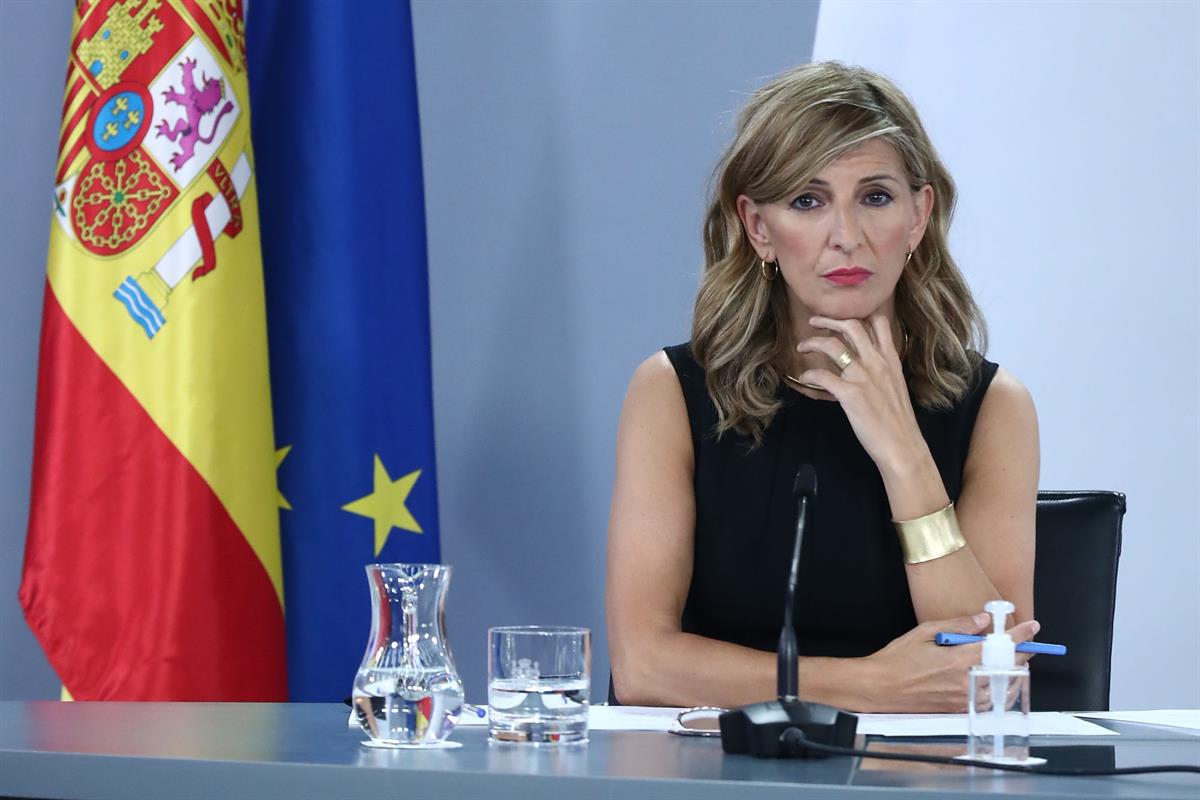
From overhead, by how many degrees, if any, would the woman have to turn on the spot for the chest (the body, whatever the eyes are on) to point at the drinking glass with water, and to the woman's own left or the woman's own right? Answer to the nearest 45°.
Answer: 0° — they already face it

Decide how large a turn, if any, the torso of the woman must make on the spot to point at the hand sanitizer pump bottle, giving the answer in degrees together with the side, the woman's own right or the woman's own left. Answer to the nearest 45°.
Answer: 0° — they already face it

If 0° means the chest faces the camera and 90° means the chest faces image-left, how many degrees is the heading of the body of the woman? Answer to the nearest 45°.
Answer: approximately 0°

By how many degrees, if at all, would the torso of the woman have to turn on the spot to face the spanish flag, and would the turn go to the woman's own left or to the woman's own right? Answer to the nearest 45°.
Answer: approximately 90° to the woman's own right

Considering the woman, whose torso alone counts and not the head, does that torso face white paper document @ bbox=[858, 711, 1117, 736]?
yes
